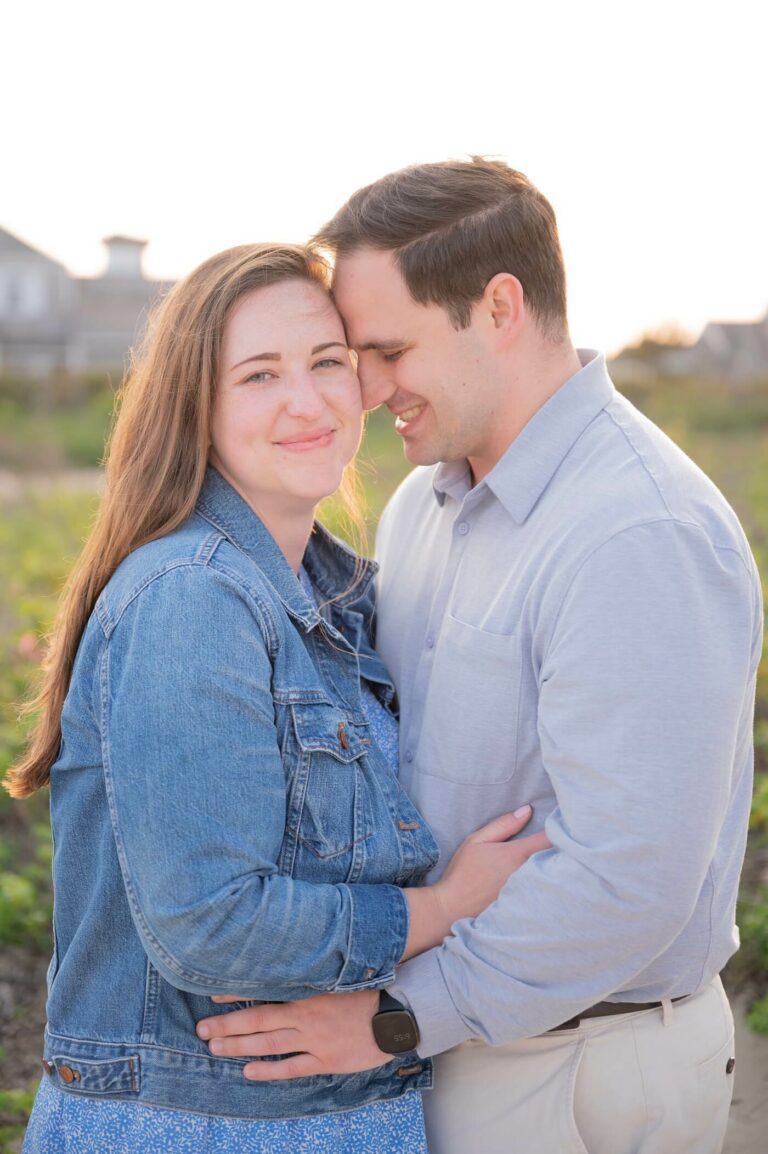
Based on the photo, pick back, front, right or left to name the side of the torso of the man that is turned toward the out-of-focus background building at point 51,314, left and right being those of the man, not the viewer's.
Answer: right

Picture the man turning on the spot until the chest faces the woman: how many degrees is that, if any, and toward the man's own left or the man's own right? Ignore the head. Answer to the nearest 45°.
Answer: approximately 45° to the man's own right

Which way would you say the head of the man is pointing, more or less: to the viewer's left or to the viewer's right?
to the viewer's left

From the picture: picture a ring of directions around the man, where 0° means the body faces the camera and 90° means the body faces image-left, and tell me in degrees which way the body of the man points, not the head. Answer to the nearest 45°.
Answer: approximately 45°

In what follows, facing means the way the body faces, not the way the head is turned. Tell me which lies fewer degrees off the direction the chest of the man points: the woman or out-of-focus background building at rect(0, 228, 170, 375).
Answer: the woman
